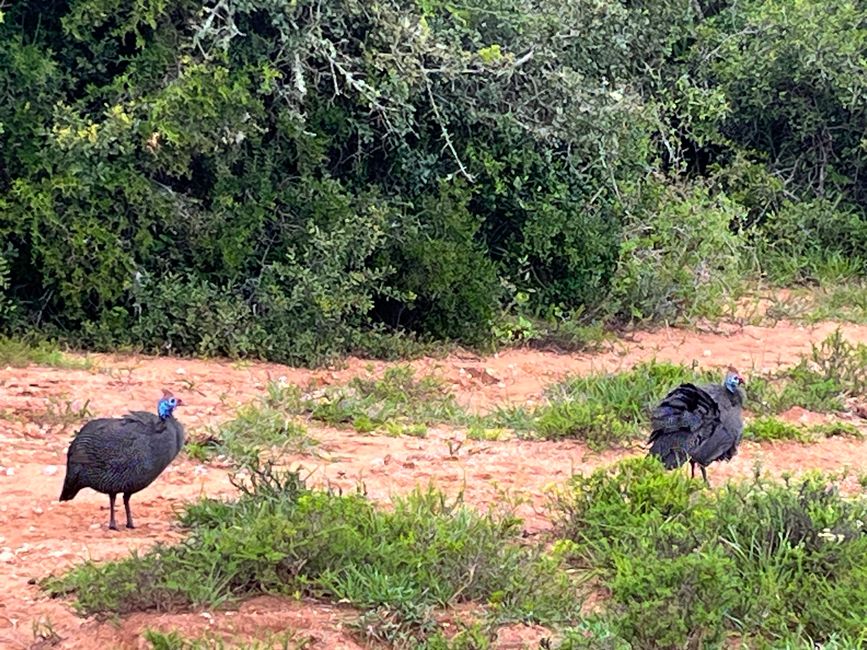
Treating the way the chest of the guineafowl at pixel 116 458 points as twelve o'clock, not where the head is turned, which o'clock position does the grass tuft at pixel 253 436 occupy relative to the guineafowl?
The grass tuft is roughly at 10 o'clock from the guineafowl.

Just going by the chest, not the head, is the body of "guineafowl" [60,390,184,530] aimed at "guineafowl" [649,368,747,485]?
yes

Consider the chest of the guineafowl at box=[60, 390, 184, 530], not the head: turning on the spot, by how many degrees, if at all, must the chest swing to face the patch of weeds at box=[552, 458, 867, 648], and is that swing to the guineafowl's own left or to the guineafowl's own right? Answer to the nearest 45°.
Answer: approximately 45° to the guineafowl's own right

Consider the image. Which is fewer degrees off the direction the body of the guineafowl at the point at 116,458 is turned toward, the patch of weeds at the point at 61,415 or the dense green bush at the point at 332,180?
the dense green bush

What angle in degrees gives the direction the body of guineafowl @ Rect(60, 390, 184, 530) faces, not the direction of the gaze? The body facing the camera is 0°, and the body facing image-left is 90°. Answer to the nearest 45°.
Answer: approximately 270°

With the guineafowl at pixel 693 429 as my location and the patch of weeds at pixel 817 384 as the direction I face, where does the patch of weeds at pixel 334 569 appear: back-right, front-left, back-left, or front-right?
back-left

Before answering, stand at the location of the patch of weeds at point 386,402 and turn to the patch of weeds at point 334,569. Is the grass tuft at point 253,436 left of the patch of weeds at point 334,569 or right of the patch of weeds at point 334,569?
right

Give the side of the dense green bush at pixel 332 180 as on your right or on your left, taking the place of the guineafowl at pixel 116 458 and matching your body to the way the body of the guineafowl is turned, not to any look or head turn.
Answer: on your left
